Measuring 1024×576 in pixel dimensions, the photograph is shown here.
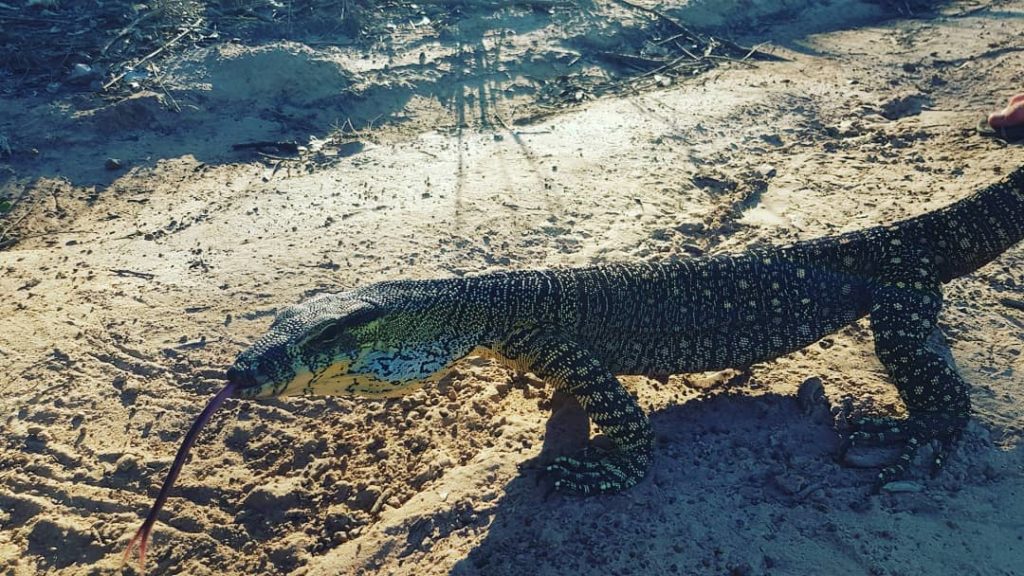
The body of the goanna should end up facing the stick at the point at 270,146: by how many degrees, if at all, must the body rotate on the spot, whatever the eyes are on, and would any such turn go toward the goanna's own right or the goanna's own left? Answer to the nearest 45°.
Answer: approximately 45° to the goanna's own right

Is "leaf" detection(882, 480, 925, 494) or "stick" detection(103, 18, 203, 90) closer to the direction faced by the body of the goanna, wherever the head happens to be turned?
the stick

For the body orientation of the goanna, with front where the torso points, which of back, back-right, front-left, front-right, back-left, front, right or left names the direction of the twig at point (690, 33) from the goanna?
right

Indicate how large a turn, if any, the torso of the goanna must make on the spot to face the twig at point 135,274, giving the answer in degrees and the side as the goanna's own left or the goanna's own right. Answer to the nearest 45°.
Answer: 0° — it already faces it

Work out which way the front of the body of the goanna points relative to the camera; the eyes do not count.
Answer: to the viewer's left

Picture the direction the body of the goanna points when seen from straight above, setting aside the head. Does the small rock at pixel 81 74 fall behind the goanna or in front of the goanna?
in front

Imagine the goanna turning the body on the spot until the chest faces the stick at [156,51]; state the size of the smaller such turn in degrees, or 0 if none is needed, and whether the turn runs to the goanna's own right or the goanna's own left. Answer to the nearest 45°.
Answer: approximately 45° to the goanna's own right

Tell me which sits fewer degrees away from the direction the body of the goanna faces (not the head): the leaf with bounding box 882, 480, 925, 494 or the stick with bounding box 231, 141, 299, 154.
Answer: the stick
